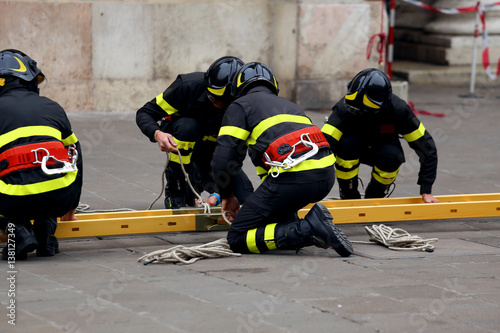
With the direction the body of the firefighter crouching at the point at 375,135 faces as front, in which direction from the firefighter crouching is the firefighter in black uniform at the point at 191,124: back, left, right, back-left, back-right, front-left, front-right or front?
right

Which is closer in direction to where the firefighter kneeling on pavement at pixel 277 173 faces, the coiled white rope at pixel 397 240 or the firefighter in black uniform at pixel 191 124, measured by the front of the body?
the firefighter in black uniform

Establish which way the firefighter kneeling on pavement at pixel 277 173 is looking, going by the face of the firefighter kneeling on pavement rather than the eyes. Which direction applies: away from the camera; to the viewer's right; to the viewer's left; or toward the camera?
away from the camera

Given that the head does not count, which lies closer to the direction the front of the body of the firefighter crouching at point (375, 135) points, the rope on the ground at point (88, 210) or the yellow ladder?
the yellow ladder

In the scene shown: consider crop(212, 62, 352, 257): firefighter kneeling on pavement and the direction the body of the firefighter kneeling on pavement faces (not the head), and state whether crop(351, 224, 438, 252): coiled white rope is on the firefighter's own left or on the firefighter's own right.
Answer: on the firefighter's own right

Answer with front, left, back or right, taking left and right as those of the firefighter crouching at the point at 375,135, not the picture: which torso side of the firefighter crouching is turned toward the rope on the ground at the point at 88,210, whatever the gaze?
right

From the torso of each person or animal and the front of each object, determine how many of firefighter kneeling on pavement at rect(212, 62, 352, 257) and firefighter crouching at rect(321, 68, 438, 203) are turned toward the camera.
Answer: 1

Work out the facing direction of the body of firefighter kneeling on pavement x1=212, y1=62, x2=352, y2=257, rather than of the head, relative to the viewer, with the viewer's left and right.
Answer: facing away from the viewer and to the left of the viewer

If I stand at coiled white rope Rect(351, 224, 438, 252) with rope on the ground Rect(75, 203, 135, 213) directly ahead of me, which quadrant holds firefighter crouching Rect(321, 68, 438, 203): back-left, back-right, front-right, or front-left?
front-right

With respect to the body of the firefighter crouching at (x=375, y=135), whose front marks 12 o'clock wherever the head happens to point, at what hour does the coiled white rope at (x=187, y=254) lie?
The coiled white rope is roughly at 1 o'clock from the firefighter crouching.

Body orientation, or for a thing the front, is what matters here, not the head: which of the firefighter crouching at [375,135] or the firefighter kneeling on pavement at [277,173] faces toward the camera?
the firefighter crouching

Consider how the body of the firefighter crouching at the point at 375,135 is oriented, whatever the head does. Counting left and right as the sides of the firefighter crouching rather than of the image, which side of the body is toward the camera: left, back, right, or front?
front

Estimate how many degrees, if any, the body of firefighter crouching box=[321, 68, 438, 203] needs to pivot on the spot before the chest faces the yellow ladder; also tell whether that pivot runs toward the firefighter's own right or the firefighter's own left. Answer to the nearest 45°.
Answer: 0° — they already face it

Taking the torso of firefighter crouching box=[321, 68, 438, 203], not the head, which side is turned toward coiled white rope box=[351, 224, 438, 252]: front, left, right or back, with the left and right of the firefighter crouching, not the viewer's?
front

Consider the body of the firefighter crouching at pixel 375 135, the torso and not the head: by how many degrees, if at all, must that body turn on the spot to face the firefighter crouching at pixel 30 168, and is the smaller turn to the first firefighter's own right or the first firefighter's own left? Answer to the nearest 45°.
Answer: approximately 45° to the first firefighter's own right
